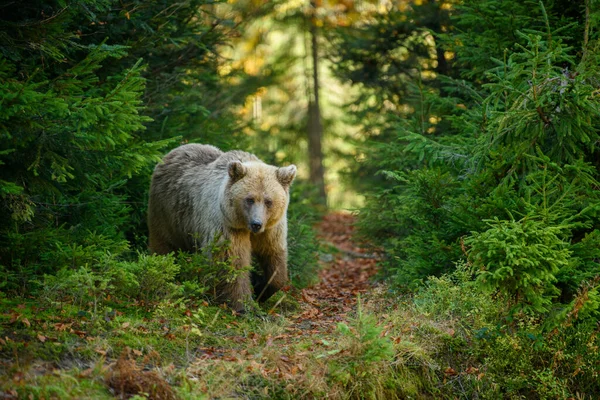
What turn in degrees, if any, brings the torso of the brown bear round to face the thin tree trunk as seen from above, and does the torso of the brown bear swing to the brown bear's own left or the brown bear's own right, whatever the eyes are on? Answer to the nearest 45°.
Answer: approximately 135° to the brown bear's own left

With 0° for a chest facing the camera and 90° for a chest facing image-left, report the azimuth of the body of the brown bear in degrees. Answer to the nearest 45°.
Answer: approximately 315°
